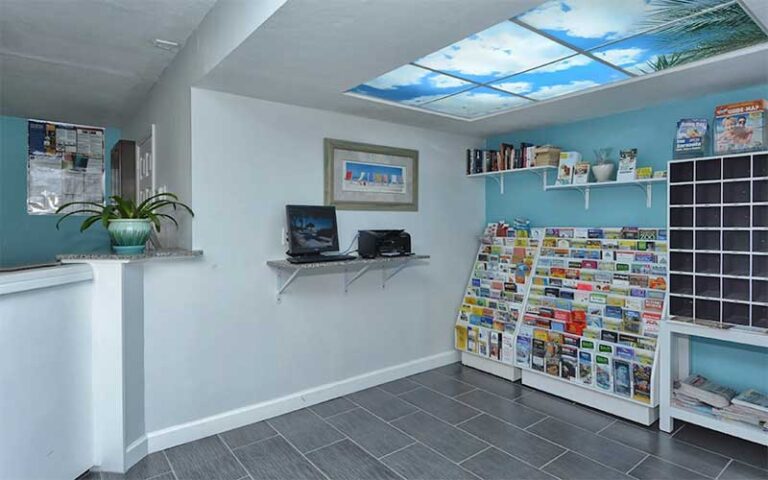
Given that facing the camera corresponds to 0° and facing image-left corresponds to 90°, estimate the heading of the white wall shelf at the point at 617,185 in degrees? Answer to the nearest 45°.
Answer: approximately 45°

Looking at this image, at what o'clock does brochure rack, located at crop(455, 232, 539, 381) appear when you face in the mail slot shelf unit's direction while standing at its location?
The brochure rack is roughly at 2 o'clock from the mail slot shelf unit.

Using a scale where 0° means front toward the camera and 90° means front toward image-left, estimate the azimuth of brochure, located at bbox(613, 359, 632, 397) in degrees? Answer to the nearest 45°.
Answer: approximately 45°

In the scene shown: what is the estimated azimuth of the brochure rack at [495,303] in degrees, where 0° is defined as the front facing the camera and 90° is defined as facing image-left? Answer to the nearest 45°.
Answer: approximately 45°

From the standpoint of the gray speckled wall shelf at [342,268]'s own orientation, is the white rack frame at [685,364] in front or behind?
in front

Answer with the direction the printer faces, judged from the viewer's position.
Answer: facing the viewer and to the right of the viewer

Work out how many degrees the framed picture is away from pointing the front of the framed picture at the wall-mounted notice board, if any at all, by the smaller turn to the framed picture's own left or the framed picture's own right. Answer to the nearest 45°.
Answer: approximately 135° to the framed picture's own right

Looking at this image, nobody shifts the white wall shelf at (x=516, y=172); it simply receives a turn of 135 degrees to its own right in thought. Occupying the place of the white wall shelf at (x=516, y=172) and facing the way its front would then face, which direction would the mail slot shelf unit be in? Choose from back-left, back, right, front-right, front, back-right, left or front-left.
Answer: back-right
